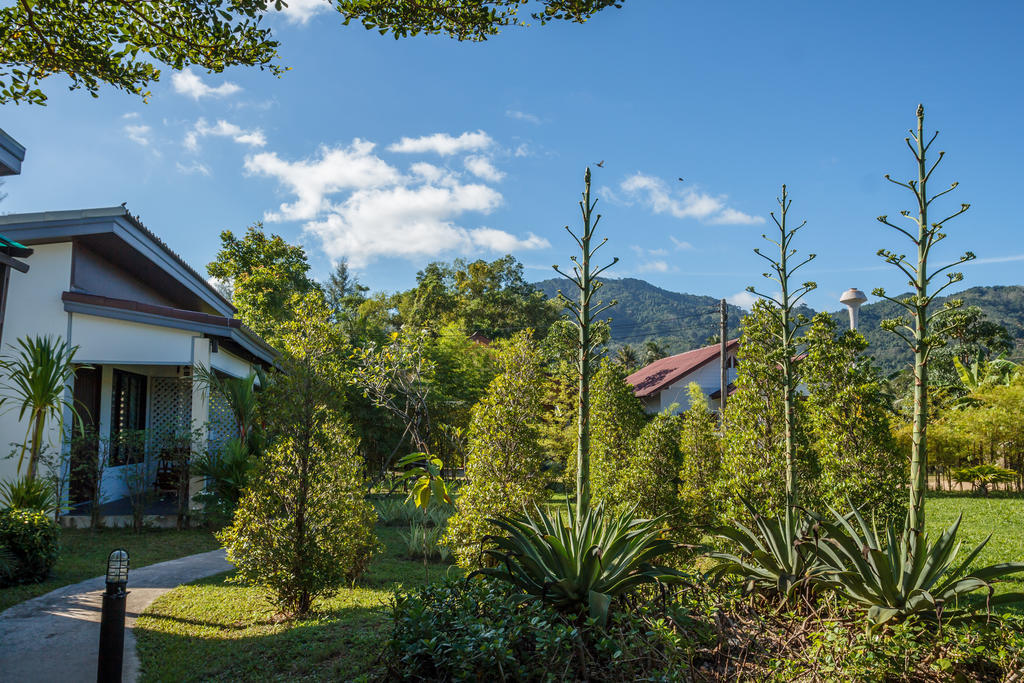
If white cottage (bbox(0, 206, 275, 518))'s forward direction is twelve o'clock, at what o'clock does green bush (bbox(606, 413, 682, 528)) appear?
The green bush is roughly at 12 o'clock from the white cottage.

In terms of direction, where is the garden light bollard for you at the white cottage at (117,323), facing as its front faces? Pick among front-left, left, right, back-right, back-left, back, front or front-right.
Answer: front-right

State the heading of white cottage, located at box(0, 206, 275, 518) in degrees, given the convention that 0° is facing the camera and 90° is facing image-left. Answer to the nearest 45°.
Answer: approximately 315°

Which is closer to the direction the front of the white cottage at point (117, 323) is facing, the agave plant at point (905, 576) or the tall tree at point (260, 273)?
the agave plant

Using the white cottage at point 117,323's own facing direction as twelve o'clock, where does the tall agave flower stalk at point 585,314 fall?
The tall agave flower stalk is roughly at 1 o'clock from the white cottage.

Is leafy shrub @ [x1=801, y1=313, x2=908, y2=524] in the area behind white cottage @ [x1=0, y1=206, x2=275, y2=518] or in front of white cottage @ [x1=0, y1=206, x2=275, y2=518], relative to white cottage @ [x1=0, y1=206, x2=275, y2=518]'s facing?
in front

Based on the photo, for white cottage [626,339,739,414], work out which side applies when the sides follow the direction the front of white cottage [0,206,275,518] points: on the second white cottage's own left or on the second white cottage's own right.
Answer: on the second white cottage's own left

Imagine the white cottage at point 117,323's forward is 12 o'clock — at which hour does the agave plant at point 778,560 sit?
The agave plant is roughly at 1 o'clock from the white cottage.
